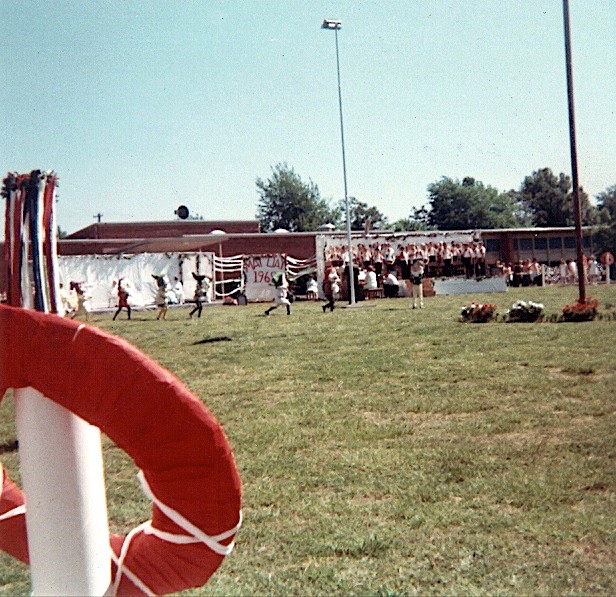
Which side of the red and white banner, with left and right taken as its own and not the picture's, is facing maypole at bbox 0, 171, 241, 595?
front

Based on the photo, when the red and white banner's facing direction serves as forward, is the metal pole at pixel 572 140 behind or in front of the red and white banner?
in front

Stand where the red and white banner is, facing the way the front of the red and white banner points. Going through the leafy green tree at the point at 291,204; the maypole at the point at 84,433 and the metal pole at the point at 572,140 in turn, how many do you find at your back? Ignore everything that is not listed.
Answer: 1

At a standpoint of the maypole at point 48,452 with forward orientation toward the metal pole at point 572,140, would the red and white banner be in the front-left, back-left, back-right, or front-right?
front-left

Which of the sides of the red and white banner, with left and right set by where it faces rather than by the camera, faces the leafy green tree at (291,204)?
back

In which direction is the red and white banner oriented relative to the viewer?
toward the camera

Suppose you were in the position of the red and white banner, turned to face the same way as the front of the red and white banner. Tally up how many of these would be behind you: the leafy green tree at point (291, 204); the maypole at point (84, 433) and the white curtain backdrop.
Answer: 1

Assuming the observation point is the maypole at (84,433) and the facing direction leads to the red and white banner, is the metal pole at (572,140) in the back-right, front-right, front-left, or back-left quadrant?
front-right

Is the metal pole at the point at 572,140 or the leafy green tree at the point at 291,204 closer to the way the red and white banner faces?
the metal pole

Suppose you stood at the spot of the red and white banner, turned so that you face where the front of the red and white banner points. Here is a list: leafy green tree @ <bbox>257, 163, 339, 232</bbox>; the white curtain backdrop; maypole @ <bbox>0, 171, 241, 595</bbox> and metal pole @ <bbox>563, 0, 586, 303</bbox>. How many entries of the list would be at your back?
1
